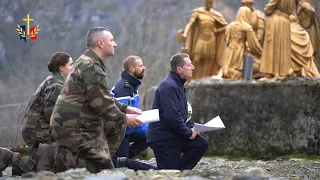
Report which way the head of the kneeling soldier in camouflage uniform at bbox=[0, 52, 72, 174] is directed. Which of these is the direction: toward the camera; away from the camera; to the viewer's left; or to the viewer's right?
to the viewer's right

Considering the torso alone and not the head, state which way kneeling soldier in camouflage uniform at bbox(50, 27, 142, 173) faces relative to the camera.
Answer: to the viewer's right

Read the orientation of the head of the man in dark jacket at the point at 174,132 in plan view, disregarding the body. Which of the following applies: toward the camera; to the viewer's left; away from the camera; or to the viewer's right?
to the viewer's right

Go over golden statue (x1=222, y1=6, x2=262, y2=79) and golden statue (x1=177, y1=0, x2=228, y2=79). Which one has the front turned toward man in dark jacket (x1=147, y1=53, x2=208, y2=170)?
golden statue (x1=177, y1=0, x2=228, y2=79)

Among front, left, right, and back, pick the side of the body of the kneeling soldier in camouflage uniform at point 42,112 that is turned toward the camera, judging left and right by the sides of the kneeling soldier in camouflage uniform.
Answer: right

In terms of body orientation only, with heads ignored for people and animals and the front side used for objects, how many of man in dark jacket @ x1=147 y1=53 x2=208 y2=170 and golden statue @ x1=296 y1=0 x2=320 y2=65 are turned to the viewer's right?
1

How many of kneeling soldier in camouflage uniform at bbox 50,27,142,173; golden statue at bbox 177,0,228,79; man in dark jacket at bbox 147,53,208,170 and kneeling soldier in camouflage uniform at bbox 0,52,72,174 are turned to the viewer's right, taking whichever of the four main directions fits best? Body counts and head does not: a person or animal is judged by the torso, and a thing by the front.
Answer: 3

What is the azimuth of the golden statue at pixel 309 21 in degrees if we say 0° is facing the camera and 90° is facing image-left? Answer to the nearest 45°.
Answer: approximately 45°

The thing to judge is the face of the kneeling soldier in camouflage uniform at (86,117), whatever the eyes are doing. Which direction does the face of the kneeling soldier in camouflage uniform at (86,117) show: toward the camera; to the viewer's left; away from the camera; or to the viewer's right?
to the viewer's right

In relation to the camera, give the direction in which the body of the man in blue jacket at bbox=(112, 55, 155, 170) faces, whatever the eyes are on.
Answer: to the viewer's right

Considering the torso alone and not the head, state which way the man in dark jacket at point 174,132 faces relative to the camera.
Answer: to the viewer's right
